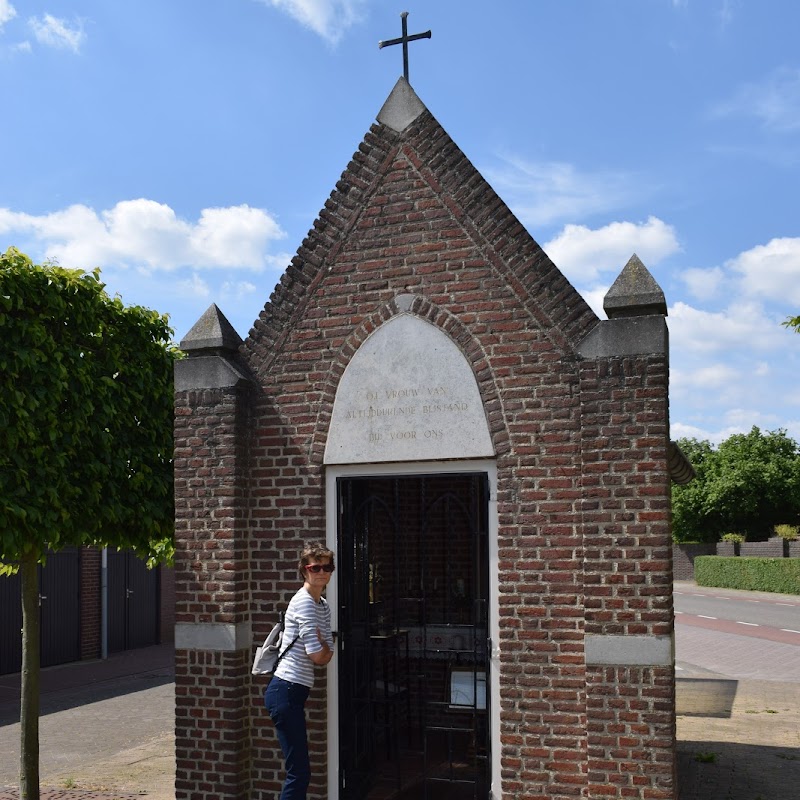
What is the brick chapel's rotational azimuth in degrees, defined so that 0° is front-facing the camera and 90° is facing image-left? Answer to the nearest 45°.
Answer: approximately 0°

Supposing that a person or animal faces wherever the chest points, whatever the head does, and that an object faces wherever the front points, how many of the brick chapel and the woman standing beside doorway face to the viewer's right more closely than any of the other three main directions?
1

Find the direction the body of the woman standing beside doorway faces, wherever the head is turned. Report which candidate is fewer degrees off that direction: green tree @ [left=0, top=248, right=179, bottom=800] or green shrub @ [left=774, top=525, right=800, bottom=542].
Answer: the green shrub

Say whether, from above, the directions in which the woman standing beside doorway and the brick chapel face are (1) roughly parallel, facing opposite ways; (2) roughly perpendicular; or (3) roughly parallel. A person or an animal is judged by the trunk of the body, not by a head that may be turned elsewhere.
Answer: roughly perpendicular

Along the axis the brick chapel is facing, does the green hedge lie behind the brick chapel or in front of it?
behind

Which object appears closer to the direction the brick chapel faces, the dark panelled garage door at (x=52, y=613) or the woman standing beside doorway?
the woman standing beside doorway

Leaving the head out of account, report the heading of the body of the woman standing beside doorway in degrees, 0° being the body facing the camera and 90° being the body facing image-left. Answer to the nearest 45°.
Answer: approximately 270°
